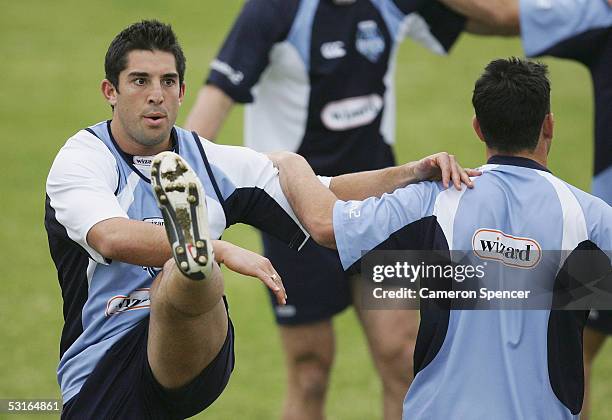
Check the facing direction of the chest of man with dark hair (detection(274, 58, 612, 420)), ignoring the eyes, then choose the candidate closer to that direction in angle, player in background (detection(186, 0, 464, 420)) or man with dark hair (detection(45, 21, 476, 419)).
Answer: the player in background

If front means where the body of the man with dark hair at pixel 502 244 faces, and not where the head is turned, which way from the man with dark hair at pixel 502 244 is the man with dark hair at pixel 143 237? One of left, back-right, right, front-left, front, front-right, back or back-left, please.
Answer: left

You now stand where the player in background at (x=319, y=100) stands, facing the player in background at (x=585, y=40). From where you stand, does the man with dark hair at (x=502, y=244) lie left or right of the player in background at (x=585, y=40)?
right

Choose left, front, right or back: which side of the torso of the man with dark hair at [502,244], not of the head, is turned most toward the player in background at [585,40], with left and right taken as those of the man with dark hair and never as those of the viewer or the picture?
front

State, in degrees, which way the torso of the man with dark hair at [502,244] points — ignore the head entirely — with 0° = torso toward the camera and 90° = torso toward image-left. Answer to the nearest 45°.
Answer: approximately 180°

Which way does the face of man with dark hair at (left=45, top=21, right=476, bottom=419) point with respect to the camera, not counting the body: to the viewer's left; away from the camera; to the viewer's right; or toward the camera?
toward the camera
